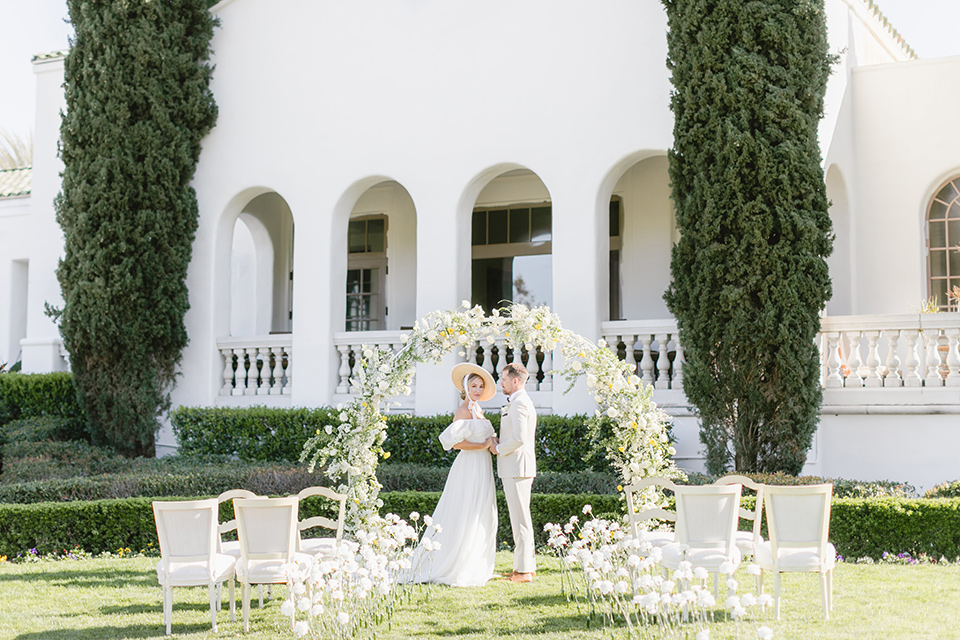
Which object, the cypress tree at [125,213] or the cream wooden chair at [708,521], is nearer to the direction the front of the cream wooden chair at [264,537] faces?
the cypress tree

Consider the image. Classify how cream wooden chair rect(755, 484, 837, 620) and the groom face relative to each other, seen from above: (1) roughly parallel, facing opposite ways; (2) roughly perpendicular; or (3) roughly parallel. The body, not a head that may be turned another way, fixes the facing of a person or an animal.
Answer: roughly perpendicular

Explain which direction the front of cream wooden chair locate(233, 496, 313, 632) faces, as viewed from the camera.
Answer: facing away from the viewer

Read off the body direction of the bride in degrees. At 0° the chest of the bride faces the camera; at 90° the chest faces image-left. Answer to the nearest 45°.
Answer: approximately 270°

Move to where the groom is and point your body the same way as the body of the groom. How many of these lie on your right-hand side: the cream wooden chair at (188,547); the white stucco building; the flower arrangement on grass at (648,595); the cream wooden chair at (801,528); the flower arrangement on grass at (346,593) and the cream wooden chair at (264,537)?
1

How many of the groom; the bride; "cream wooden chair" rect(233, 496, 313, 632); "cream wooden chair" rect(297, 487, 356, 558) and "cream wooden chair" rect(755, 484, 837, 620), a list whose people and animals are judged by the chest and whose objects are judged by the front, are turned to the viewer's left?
1

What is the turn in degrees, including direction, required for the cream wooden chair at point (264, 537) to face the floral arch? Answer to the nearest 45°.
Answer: approximately 45° to its right

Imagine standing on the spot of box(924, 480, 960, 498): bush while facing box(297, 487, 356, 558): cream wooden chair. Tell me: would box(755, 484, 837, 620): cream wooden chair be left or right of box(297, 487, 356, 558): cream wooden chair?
left

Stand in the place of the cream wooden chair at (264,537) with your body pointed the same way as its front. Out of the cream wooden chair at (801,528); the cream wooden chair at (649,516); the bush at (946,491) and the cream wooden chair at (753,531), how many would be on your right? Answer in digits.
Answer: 4

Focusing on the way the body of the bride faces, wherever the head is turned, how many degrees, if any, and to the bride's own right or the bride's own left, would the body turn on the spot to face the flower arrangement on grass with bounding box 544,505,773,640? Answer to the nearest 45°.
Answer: approximately 45° to the bride's own right

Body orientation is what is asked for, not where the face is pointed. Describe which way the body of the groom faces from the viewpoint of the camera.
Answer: to the viewer's left

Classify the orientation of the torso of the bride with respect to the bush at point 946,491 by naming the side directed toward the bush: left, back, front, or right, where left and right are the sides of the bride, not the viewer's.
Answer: front

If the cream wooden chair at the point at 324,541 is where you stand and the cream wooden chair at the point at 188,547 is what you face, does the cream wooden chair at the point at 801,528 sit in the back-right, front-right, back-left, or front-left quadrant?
back-left

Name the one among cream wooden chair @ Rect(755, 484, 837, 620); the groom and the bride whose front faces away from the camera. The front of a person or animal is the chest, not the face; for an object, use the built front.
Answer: the cream wooden chair

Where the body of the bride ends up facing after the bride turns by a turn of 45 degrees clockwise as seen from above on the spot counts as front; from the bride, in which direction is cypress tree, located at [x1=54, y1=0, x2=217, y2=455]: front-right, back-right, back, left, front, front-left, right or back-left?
back

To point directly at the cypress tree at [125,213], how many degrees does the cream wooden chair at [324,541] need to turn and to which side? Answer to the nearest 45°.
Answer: approximately 90° to its left

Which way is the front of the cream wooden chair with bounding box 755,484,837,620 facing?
away from the camera

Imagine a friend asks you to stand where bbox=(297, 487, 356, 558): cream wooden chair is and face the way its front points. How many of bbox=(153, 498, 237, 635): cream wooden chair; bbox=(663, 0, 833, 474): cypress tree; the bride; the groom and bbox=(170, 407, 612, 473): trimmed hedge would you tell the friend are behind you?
1

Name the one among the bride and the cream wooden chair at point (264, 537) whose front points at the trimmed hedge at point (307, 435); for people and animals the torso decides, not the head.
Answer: the cream wooden chair

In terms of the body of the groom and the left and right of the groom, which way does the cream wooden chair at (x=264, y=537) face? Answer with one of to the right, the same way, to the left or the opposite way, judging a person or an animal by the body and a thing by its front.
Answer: to the right
